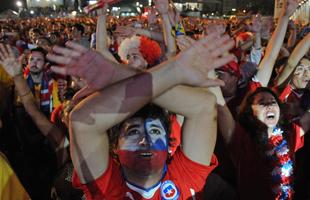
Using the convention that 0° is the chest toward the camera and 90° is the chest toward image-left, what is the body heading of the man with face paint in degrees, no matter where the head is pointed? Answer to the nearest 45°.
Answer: approximately 0°
